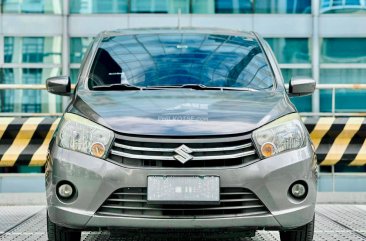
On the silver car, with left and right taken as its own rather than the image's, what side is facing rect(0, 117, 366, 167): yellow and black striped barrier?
back

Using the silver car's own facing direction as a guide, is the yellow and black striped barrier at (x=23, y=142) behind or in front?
behind

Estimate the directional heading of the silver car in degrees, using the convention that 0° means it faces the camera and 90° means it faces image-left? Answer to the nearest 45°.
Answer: approximately 0°
